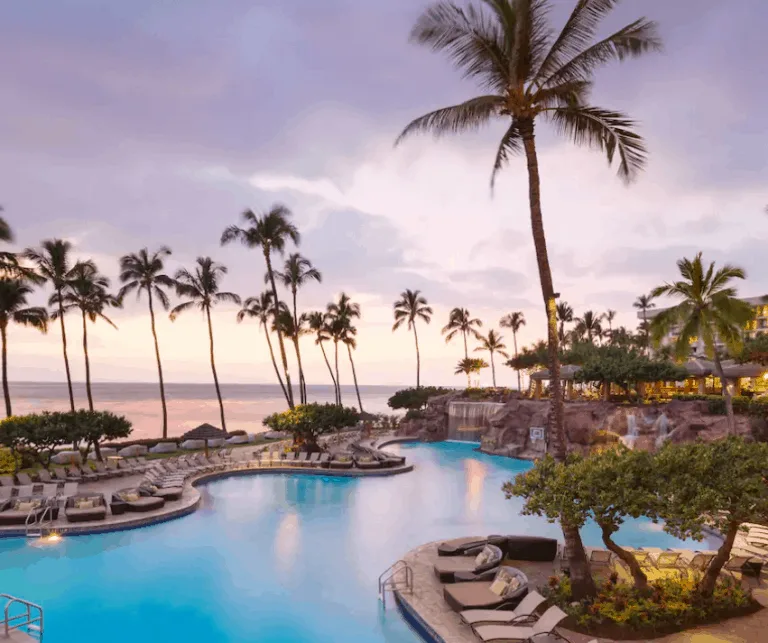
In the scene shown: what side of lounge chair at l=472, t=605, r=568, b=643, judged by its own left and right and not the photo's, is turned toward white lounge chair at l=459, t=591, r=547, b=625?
right

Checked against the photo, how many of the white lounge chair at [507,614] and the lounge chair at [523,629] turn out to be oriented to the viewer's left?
2

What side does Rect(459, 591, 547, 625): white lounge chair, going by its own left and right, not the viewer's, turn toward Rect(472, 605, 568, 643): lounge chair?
left

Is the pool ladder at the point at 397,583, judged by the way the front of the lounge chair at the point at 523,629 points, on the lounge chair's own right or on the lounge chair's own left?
on the lounge chair's own right

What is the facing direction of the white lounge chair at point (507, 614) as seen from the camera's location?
facing to the left of the viewer

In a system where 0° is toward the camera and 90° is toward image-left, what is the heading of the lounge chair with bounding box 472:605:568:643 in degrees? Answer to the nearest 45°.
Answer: approximately 90°

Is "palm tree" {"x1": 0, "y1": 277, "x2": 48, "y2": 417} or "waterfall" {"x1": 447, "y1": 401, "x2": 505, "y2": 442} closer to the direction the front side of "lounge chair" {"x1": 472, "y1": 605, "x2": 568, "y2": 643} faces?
the palm tree

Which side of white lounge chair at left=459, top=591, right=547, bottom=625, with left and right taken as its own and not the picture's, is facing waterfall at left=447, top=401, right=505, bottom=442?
right

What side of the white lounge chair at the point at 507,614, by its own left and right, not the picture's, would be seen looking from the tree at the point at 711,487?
back

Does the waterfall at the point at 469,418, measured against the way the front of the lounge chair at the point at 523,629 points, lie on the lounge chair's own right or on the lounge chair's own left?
on the lounge chair's own right
